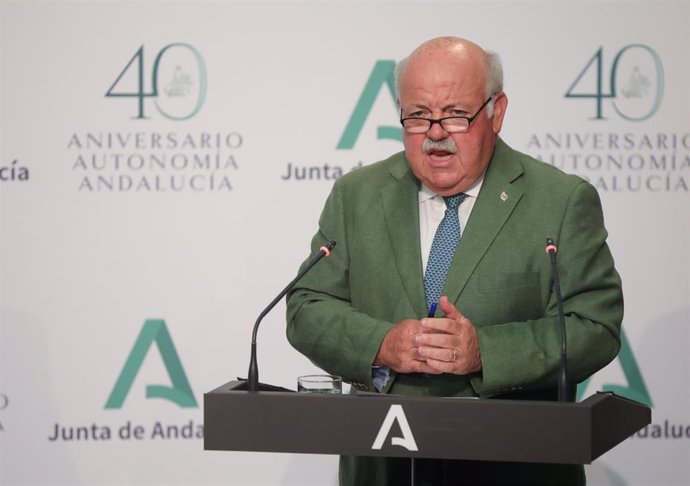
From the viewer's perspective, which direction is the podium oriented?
toward the camera

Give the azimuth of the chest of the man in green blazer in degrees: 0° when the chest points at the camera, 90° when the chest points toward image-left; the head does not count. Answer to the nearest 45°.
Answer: approximately 0°

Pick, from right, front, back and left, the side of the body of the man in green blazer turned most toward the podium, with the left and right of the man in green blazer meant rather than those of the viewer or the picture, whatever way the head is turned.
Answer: front

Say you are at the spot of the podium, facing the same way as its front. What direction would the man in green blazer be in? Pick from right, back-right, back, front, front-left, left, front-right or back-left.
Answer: back

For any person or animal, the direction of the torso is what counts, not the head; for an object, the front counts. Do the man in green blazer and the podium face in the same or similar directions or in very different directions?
same or similar directions

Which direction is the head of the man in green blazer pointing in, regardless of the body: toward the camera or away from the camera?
toward the camera
